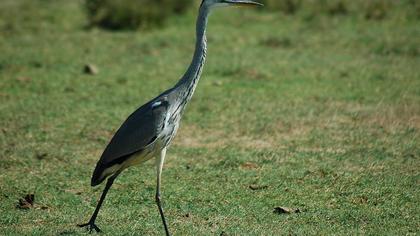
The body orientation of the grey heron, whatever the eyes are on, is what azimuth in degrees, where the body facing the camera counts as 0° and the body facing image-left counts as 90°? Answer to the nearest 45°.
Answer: approximately 270°
